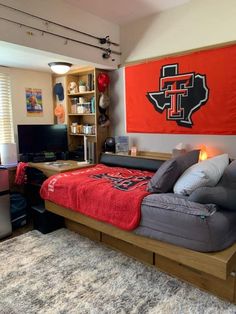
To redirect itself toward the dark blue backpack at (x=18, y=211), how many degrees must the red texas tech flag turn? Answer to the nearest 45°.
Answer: approximately 45° to its right

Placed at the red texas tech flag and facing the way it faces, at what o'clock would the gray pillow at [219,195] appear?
The gray pillow is roughly at 10 o'clock from the red texas tech flag.

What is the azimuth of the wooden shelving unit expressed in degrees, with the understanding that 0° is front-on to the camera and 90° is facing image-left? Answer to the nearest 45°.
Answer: approximately 45°

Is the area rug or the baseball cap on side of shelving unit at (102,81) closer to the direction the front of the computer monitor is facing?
the area rug

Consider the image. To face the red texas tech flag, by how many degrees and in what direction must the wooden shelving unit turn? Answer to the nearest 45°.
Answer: approximately 90° to its left

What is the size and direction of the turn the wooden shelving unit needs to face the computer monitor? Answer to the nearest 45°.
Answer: approximately 45° to its right

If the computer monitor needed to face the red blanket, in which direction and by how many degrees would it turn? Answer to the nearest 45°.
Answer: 0° — it already faces it

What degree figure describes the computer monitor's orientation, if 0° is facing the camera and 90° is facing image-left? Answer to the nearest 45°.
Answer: approximately 0°

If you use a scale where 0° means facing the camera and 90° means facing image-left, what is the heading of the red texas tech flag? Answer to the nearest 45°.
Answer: approximately 45°
